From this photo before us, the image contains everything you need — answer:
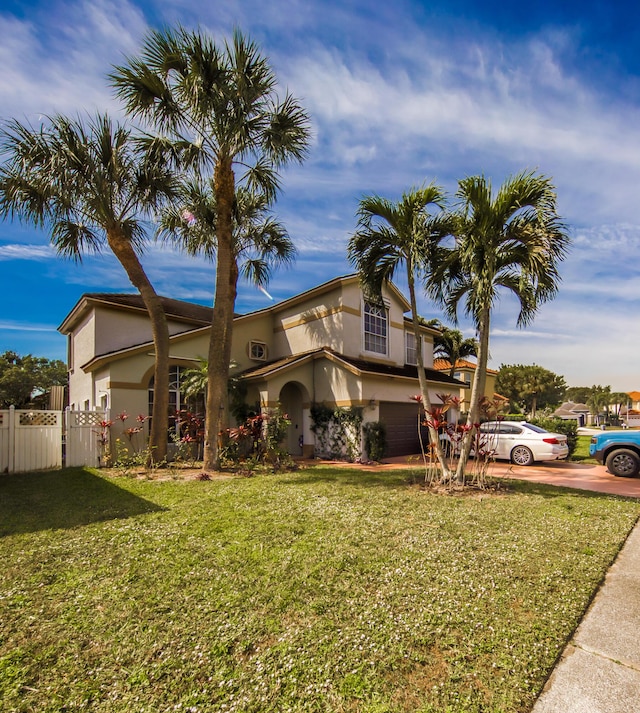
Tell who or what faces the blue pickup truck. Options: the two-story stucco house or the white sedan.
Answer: the two-story stucco house

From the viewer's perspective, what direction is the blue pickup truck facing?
to the viewer's left

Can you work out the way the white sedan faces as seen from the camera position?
facing away from the viewer and to the left of the viewer

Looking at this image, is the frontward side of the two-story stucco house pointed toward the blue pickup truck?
yes

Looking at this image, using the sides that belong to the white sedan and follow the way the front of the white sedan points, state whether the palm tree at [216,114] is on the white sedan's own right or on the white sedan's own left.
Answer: on the white sedan's own left

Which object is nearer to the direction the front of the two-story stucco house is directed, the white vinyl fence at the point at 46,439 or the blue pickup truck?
the blue pickup truck

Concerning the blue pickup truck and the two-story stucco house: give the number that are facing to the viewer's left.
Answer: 1

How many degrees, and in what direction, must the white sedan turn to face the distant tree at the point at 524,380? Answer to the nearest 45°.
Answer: approximately 45° to its right

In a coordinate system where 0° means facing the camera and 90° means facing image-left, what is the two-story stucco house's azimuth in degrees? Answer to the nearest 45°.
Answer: approximately 315°
